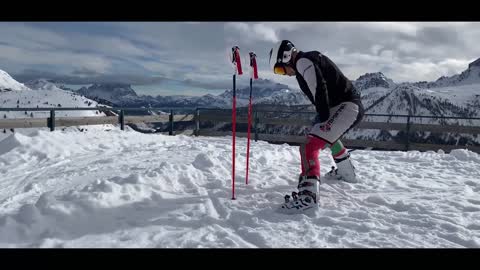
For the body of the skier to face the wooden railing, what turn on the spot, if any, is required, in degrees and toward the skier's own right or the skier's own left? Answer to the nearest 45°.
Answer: approximately 45° to the skier's own right

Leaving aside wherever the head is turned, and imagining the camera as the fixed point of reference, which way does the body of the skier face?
to the viewer's left
